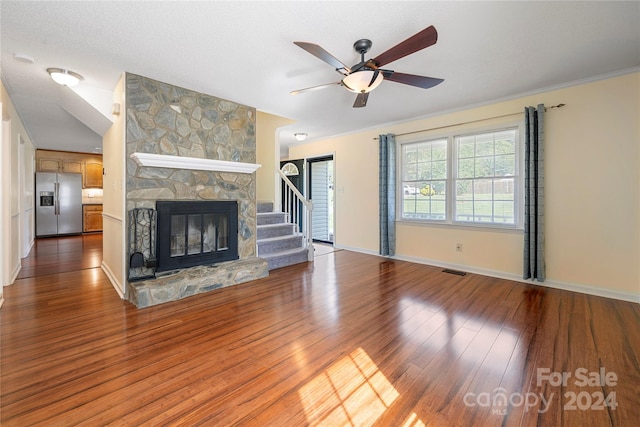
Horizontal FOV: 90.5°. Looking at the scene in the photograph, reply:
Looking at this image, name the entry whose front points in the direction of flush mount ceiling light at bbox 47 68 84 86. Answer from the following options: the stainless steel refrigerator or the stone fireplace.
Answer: the stainless steel refrigerator

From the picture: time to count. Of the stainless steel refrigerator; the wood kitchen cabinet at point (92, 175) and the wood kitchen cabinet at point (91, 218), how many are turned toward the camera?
3

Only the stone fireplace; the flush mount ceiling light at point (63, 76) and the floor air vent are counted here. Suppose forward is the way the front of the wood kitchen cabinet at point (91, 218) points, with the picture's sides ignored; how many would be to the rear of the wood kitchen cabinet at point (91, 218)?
0

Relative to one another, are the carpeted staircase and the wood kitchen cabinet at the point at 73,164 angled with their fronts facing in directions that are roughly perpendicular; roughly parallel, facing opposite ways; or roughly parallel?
roughly parallel

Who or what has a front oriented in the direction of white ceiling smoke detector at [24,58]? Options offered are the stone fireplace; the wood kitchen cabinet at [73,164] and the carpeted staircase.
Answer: the wood kitchen cabinet

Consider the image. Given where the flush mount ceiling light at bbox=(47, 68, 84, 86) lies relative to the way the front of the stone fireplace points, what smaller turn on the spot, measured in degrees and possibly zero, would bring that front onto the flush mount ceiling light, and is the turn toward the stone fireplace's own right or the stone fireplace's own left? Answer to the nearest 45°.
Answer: approximately 135° to the stone fireplace's own right

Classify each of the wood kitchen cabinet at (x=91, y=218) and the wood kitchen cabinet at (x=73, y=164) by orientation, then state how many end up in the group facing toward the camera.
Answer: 2

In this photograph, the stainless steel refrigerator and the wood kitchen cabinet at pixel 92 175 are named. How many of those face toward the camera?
2

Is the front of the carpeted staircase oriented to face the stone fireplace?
no

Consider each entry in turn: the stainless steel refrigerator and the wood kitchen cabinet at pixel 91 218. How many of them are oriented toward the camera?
2

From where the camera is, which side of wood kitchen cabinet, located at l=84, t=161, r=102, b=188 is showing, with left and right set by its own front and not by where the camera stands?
front

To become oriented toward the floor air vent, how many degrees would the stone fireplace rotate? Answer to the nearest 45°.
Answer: approximately 45° to its left

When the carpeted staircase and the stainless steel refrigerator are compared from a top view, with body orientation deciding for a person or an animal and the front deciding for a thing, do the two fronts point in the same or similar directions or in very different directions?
same or similar directions

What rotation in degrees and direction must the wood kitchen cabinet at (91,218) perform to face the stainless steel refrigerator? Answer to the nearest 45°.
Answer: approximately 45° to its right

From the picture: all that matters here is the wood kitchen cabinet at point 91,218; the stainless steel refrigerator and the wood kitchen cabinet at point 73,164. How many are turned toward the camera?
3

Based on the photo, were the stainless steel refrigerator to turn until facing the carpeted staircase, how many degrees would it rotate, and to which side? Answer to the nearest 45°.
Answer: approximately 45° to its left

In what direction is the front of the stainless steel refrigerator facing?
toward the camera

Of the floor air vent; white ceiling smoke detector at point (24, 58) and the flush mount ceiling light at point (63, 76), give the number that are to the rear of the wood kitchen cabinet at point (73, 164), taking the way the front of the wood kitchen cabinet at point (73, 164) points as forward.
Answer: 0

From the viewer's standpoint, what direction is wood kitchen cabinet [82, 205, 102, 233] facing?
toward the camera

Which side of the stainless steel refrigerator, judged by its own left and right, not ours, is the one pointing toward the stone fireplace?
front

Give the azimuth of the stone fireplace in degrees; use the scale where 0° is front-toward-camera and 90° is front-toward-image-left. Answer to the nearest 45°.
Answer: approximately 315°

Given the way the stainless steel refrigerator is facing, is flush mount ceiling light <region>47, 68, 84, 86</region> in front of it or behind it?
in front
